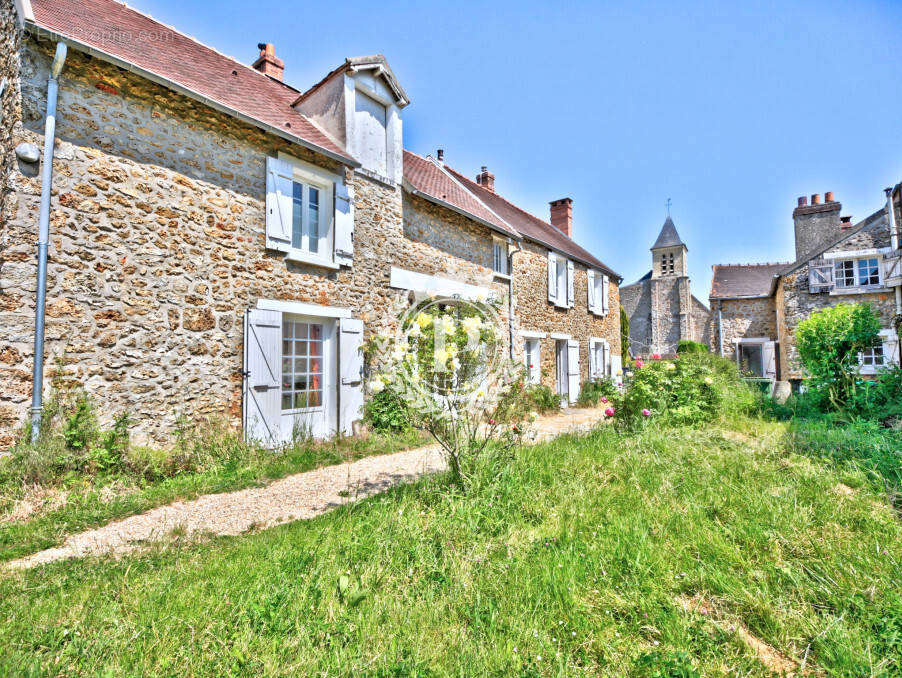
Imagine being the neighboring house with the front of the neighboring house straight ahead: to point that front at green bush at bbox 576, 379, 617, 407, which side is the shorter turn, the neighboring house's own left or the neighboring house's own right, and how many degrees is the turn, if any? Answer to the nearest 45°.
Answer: approximately 45° to the neighboring house's own right

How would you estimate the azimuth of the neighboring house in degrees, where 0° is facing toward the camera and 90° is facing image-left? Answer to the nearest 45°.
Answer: approximately 0°

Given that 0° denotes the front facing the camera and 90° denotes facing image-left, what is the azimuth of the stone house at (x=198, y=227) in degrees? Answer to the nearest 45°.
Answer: approximately 315°

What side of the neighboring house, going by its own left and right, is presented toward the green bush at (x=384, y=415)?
front

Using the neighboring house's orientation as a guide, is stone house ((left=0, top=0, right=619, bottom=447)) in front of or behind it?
in front

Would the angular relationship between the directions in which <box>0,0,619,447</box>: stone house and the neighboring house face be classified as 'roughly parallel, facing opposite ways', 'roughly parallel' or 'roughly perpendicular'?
roughly perpendicular

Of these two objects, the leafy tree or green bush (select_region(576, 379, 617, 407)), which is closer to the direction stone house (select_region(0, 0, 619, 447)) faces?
the leafy tree

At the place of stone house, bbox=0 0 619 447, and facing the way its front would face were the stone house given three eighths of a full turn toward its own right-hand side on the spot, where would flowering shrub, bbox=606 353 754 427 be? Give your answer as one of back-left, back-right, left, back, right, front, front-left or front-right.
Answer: back

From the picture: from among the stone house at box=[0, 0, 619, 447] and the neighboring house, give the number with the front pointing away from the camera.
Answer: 0

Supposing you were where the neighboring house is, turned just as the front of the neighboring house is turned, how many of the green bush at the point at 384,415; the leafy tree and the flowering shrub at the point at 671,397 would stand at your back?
0

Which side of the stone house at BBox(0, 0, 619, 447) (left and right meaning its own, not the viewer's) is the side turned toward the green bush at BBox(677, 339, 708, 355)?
left

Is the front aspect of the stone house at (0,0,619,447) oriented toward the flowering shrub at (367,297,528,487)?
yes

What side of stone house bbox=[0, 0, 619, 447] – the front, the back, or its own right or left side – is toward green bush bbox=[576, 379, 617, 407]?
left

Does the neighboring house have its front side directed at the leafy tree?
yes
